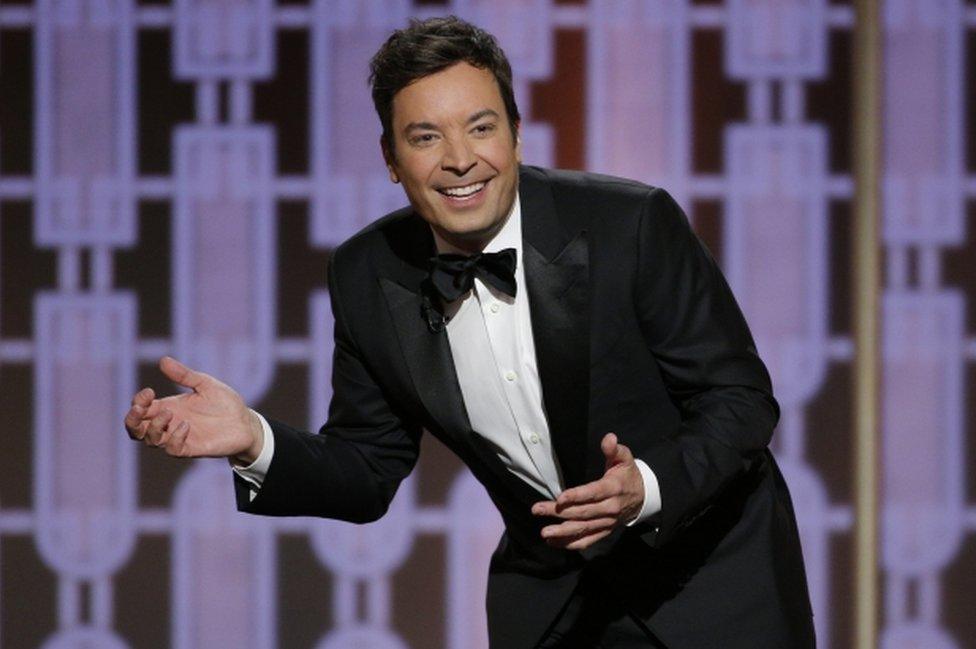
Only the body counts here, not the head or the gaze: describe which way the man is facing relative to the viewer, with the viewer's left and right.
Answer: facing the viewer and to the left of the viewer
